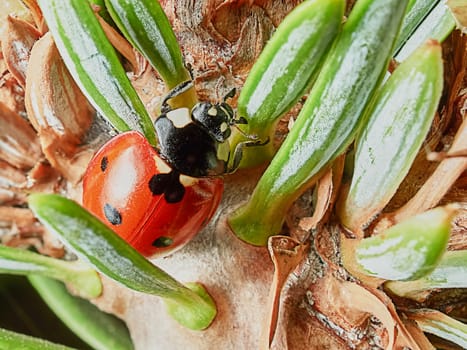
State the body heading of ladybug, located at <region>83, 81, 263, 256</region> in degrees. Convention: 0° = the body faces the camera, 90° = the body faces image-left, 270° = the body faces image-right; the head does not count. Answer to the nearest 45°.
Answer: approximately 225°
